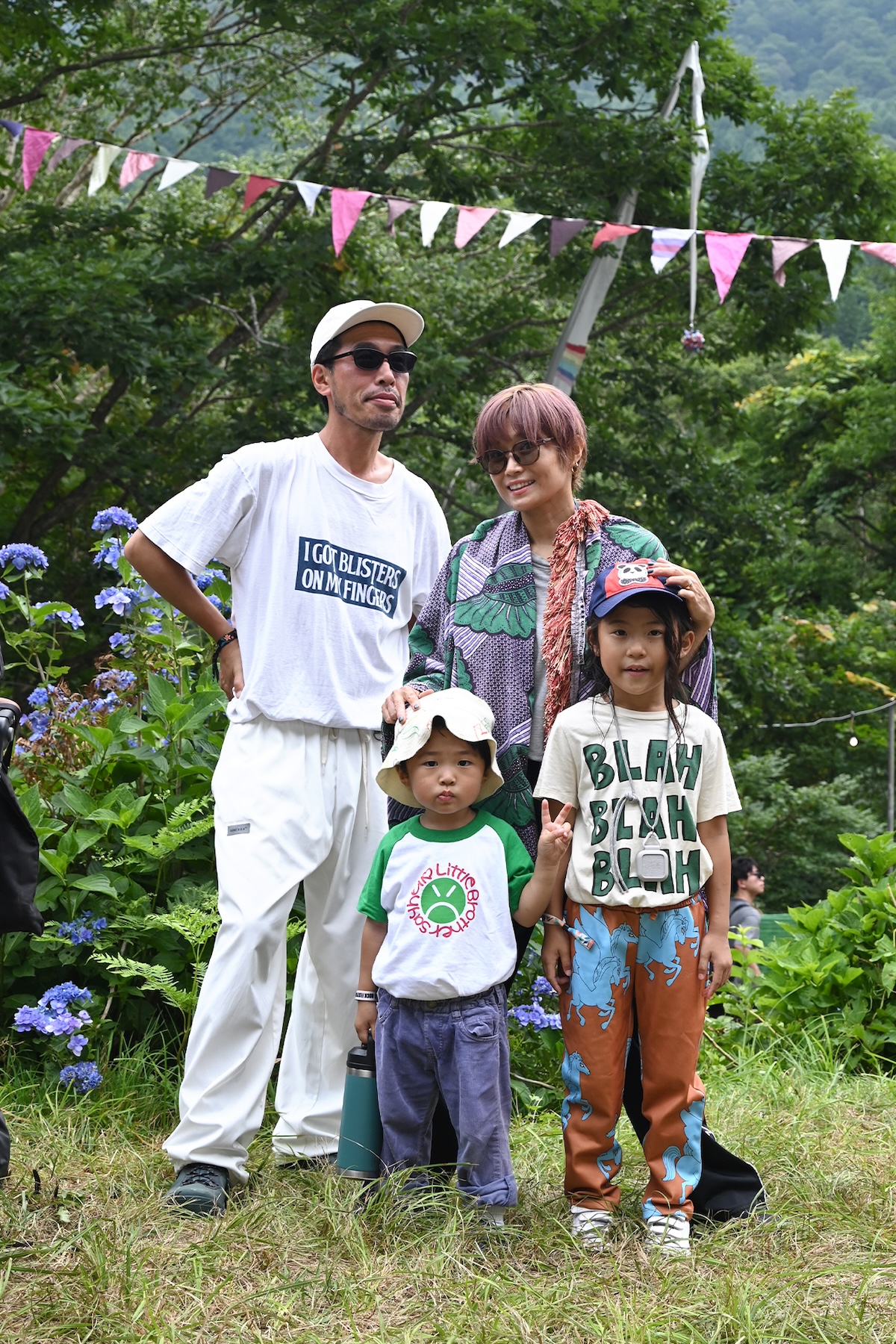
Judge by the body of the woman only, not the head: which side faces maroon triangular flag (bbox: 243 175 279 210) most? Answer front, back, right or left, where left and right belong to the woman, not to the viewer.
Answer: back

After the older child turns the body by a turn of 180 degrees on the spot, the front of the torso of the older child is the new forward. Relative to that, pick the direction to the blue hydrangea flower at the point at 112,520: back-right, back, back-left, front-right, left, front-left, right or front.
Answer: front-left

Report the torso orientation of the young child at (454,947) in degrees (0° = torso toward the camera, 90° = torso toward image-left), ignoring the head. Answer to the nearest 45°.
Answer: approximately 0°
